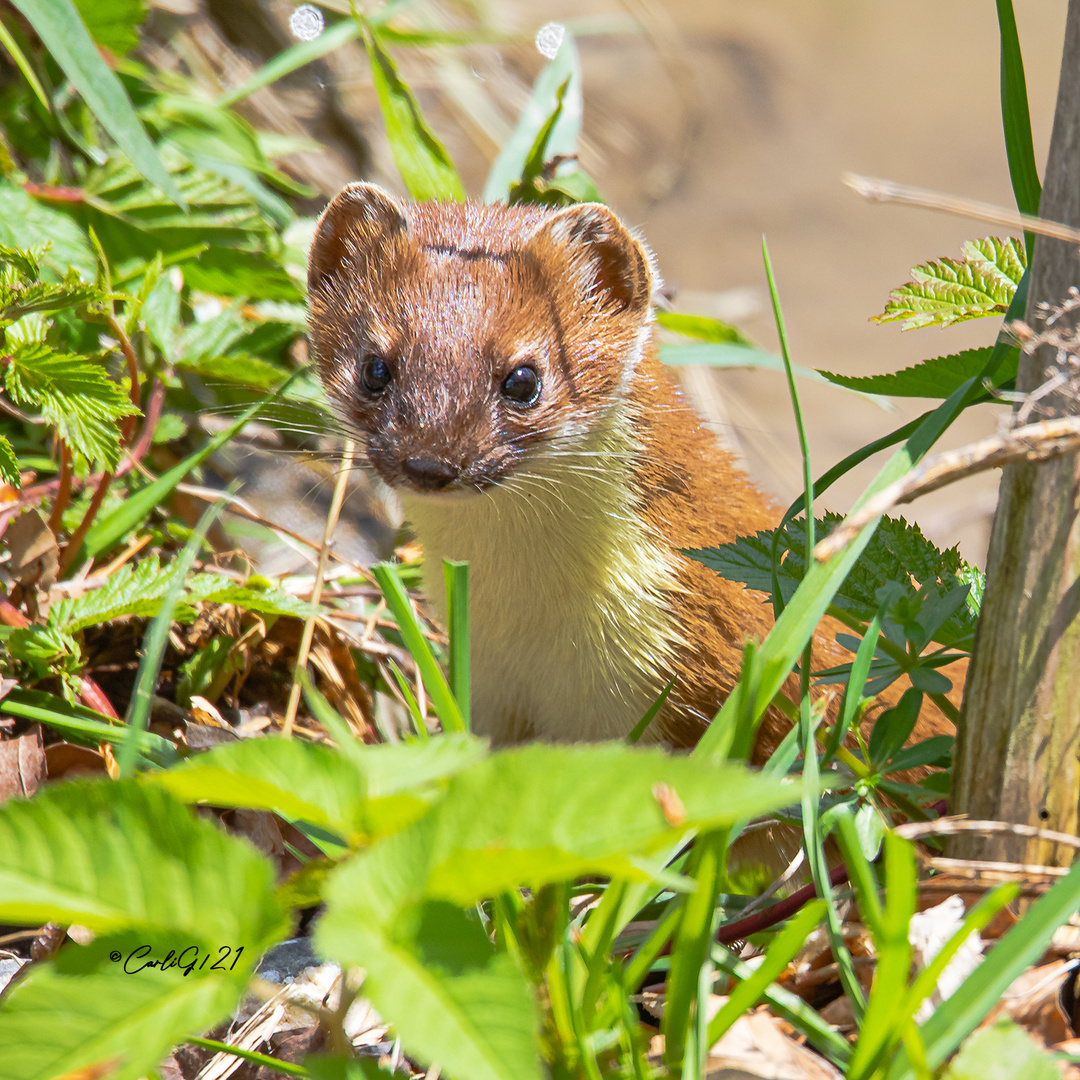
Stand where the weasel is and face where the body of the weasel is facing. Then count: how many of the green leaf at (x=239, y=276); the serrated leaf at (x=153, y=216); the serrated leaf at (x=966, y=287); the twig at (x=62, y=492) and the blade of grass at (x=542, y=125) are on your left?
1

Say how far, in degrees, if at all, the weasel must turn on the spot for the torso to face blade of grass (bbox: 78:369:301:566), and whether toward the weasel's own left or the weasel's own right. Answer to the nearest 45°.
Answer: approximately 45° to the weasel's own right

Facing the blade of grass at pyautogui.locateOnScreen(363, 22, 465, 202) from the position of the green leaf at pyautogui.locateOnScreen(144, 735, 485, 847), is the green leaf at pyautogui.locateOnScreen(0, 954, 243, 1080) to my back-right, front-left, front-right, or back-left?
back-left

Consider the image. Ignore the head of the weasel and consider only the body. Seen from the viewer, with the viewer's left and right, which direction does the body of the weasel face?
facing the viewer and to the left of the viewer

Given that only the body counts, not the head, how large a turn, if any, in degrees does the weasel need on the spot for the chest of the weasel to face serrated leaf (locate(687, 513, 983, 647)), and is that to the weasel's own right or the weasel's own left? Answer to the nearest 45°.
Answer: approximately 90° to the weasel's own left

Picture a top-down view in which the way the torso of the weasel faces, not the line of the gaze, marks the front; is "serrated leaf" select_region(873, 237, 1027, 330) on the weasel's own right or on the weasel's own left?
on the weasel's own left

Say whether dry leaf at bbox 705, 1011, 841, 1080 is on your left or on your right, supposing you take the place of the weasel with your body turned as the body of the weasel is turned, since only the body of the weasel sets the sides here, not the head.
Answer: on your left

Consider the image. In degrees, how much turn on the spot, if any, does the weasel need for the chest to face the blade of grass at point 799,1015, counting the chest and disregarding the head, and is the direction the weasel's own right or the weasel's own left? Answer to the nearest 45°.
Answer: approximately 45° to the weasel's own left

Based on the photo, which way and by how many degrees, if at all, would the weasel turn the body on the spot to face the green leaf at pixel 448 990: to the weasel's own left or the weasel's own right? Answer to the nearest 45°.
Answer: approximately 45° to the weasel's own left

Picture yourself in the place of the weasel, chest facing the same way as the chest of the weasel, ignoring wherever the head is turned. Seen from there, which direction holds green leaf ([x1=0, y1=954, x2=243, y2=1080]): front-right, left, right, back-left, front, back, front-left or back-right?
front-left
